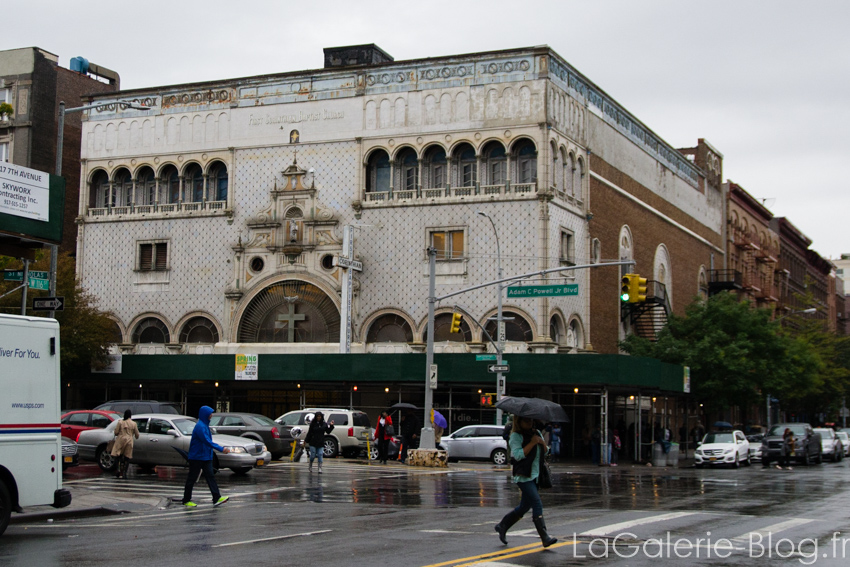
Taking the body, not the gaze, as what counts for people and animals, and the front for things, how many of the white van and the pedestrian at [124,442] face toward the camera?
0

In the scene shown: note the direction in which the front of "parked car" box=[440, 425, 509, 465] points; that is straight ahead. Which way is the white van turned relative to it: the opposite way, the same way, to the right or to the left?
the same way

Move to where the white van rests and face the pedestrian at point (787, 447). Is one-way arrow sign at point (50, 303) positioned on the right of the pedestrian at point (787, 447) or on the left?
left

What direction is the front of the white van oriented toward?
to the viewer's left

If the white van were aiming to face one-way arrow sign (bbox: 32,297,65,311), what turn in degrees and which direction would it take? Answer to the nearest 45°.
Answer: approximately 90° to its right

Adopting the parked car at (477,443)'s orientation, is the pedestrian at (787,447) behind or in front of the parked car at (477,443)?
behind

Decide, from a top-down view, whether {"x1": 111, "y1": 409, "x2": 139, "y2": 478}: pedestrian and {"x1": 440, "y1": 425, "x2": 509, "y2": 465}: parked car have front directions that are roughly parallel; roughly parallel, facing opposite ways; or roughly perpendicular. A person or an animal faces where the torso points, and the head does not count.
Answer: roughly perpendicular

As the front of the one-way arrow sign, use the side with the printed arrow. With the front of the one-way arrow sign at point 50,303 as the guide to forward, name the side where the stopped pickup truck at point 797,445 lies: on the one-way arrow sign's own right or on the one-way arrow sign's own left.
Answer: on the one-way arrow sign's own left

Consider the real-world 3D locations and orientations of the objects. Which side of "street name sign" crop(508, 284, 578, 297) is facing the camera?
front

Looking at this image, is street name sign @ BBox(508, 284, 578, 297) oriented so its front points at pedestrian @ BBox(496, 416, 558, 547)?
yes

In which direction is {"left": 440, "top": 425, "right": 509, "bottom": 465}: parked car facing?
to the viewer's left

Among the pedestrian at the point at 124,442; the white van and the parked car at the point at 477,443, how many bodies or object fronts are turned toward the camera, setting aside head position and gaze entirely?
0

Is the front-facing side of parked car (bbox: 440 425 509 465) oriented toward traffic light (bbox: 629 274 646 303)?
no

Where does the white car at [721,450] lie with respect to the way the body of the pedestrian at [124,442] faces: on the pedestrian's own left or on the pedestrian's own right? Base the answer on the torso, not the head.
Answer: on the pedestrian's own right
